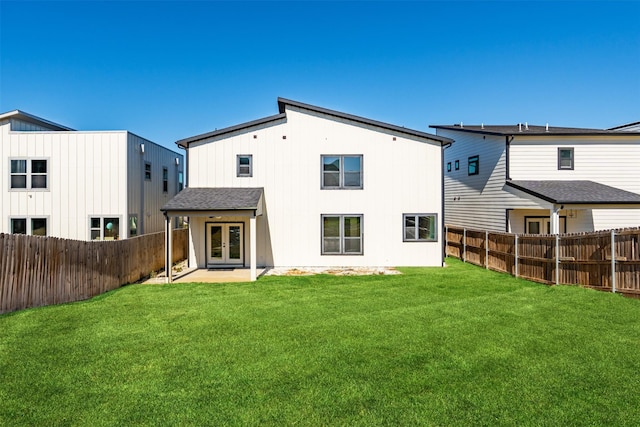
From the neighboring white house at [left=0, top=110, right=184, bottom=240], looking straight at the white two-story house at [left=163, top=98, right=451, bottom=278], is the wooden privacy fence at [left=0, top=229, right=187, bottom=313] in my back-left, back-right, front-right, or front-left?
front-right

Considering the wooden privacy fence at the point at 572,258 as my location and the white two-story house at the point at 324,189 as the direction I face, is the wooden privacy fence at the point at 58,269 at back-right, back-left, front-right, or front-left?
front-left

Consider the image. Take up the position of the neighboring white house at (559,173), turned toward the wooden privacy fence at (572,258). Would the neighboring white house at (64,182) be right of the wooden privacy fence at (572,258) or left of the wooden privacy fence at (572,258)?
right
